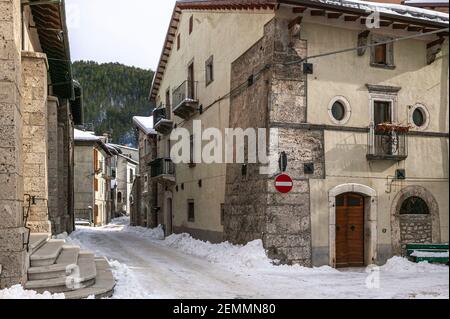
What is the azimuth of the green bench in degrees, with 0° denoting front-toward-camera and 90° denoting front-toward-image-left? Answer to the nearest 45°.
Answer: approximately 0°

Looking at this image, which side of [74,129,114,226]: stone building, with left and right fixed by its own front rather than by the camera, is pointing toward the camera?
right

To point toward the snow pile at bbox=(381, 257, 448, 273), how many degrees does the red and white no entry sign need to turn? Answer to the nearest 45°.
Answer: approximately 90° to its left

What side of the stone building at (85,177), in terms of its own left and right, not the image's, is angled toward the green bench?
right

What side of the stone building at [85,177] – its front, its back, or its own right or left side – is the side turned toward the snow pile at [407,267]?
right

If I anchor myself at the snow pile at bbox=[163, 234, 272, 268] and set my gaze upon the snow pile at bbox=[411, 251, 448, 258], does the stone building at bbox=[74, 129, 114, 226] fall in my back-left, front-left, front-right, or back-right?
back-left
